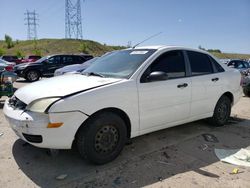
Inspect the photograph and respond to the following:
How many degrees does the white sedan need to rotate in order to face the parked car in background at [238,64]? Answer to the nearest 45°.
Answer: approximately 180°

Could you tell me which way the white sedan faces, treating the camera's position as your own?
facing the viewer and to the left of the viewer

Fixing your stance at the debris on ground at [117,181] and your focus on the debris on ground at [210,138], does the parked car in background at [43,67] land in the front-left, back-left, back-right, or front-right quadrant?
front-left

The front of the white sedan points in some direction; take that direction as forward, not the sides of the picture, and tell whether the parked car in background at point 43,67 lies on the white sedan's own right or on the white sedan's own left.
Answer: on the white sedan's own right

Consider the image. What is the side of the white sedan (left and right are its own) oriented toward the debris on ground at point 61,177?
front

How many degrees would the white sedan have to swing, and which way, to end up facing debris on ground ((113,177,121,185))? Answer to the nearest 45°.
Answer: approximately 45° to its left

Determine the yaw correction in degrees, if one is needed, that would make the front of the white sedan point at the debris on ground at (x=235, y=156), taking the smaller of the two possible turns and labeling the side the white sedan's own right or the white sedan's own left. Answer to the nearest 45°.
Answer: approximately 135° to the white sedan's own left

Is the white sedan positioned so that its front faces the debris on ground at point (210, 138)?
no

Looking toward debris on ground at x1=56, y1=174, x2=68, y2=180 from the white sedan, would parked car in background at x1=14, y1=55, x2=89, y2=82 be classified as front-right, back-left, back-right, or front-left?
back-right
